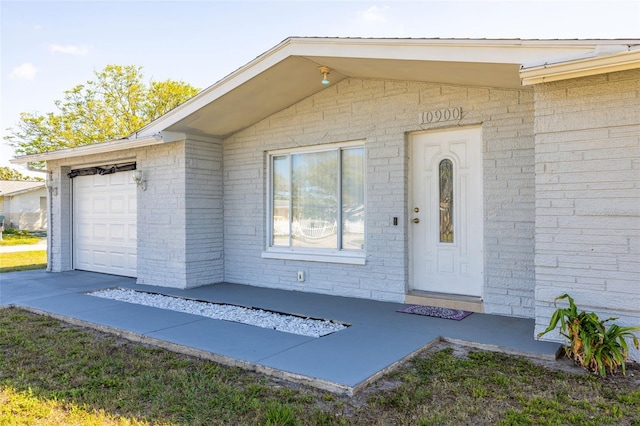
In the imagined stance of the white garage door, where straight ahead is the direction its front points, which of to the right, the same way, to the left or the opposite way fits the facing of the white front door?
the same way

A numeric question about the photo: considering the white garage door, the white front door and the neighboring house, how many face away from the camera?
0

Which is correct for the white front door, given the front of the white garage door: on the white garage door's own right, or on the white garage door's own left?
on the white garage door's own left

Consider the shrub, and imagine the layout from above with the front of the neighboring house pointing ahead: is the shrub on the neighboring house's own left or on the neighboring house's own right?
on the neighboring house's own left

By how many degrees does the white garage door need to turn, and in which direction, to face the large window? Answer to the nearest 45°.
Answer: approximately 90° to its left

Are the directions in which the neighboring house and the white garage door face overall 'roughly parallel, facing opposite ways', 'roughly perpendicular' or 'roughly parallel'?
roughly parallel

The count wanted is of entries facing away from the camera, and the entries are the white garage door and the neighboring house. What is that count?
0

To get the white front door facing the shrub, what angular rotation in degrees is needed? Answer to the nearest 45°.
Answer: approximately 45° to its left

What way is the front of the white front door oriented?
toward the camera

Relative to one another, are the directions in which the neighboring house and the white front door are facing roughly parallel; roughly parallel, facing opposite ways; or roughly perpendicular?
roughly parallel

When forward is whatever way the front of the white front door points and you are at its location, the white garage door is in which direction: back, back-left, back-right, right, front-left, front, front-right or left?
right

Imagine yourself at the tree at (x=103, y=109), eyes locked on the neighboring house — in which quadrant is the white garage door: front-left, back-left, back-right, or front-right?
back-left

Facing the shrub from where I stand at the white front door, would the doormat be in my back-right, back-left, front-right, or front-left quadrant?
front-right

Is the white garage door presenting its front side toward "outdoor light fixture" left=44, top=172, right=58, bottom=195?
no

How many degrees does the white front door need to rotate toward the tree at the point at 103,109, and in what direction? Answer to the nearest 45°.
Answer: approximately 135° to its right

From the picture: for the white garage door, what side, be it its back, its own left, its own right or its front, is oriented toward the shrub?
left
